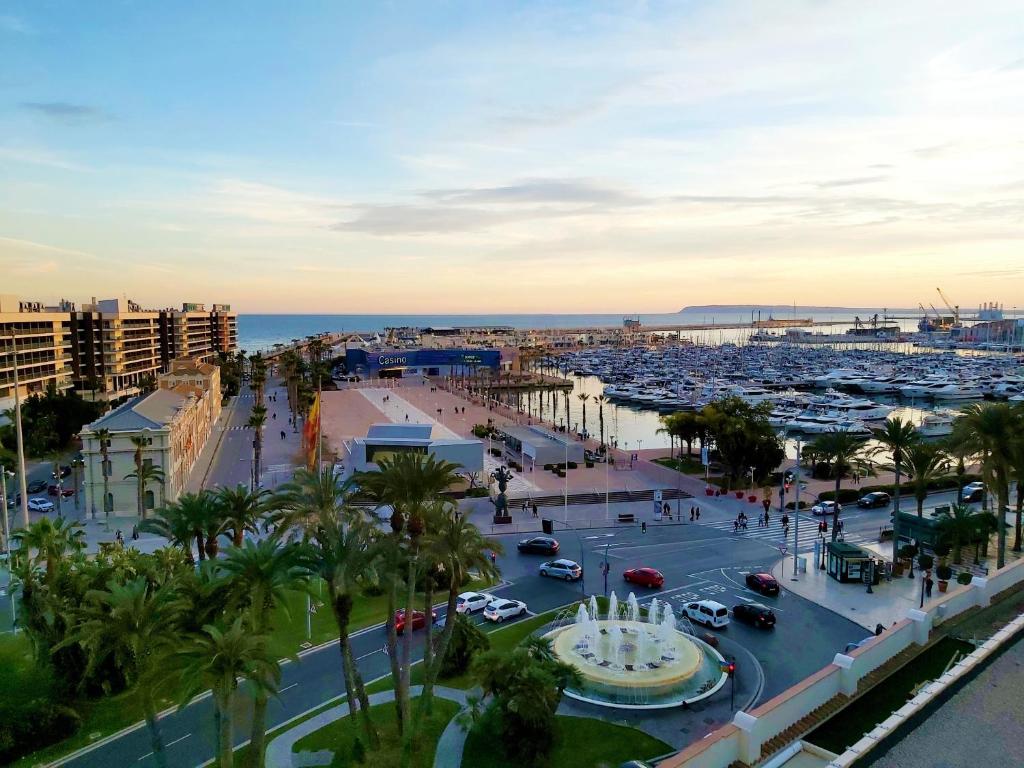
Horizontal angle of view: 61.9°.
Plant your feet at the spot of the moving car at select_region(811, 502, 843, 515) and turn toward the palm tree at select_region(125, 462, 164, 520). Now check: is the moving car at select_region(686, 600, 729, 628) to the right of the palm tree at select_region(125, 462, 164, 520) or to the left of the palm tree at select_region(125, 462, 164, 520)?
left

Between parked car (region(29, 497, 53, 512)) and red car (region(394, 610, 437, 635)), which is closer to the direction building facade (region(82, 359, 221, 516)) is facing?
the red car
